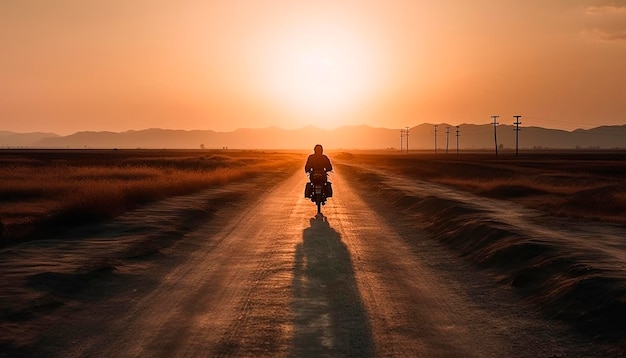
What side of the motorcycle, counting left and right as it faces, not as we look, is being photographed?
back
